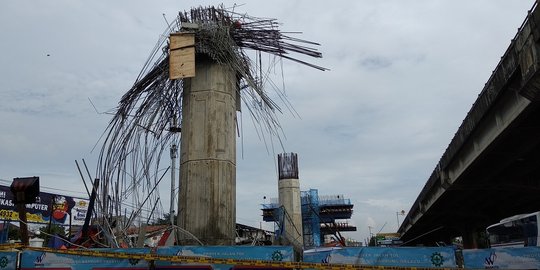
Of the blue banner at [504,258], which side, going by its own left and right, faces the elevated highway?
back

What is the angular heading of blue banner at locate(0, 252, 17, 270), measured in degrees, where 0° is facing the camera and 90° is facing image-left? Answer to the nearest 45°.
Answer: approximately 0°

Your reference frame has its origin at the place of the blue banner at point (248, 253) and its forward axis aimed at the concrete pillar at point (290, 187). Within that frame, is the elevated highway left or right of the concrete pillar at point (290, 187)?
right

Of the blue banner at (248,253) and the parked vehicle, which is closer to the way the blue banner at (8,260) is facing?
the blue banner

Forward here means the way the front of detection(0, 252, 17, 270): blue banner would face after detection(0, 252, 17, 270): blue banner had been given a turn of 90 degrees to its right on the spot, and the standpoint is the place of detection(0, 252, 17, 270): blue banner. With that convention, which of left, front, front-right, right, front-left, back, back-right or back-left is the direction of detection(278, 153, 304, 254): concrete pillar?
back-right

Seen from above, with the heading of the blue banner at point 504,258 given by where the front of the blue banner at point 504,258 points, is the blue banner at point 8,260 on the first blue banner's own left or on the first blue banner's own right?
on the first blue banner's own right

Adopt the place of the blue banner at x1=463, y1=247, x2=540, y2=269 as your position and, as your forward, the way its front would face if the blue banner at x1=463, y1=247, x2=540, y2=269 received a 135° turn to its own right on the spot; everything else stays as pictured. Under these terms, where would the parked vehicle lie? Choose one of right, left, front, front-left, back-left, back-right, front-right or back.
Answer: front-right

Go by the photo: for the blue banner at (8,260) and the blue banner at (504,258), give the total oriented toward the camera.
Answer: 2

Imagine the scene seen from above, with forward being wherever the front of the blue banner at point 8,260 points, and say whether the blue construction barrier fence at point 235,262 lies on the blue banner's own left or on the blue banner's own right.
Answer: on the blue banner's own left

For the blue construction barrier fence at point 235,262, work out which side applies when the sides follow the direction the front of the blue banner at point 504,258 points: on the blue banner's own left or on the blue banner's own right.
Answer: on the blue banner's own right

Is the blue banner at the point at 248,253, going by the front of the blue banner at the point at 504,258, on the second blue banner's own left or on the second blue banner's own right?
on the second blue banner's own right

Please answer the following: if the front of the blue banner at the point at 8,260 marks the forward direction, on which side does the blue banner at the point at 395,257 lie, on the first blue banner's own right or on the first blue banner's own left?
on the first blue banner's own left

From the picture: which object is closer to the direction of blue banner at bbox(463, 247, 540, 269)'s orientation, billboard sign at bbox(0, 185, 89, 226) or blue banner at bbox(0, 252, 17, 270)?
the blue banner
